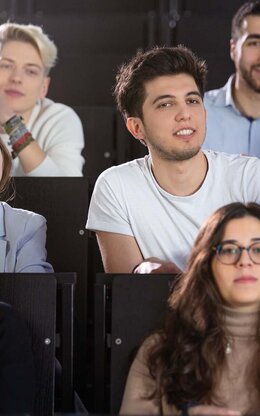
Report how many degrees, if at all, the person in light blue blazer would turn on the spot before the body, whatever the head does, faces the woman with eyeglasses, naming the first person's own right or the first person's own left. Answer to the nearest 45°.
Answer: approximately 45° to the first person's own left

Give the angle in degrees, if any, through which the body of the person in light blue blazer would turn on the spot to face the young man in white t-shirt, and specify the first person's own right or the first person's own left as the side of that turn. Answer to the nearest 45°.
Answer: approximately 90° to the first person's own left

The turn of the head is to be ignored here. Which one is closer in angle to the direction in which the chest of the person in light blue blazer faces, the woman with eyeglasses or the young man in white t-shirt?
the woman with eyeglasses

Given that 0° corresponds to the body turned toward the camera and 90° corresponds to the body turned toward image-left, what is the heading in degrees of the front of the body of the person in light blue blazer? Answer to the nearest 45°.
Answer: approximately 0°

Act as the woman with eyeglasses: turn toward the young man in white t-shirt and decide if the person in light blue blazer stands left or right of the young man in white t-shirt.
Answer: left

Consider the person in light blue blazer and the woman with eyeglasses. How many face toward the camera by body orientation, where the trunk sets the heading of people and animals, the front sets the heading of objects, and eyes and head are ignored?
2

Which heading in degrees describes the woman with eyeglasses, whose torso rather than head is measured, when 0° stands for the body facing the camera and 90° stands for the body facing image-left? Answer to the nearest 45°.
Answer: approximately 0°
